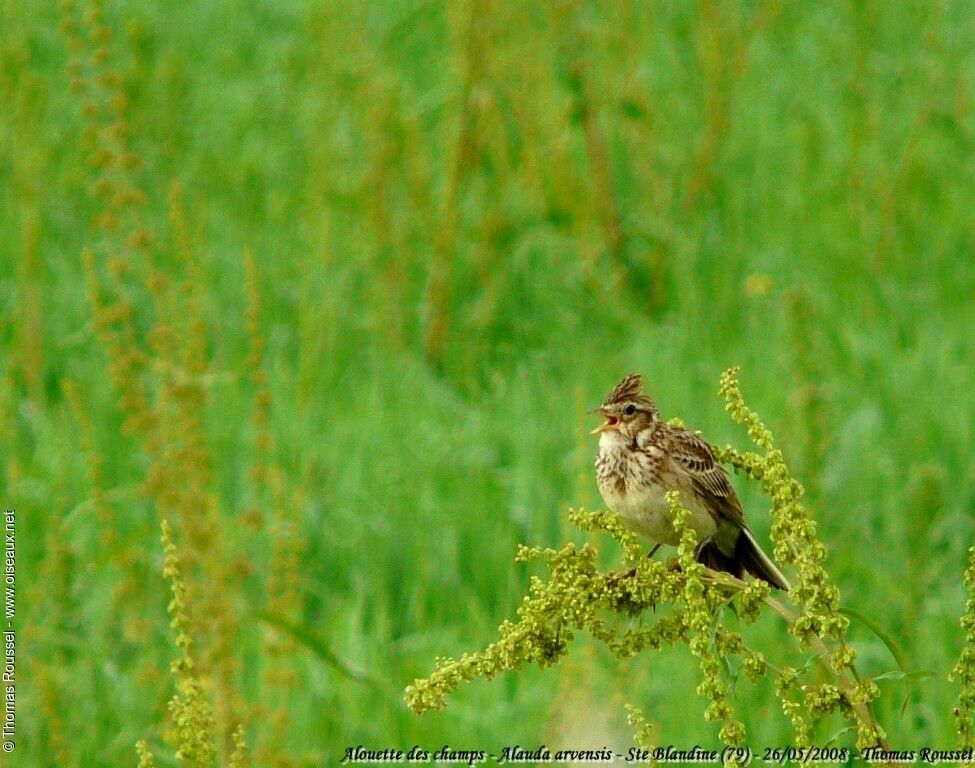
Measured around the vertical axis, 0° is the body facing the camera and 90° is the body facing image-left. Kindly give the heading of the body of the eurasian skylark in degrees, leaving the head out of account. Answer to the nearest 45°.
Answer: approximately 45°
